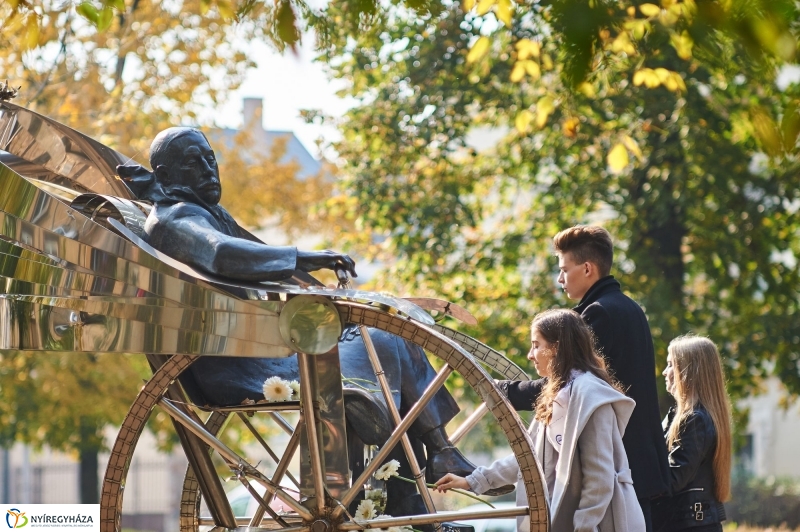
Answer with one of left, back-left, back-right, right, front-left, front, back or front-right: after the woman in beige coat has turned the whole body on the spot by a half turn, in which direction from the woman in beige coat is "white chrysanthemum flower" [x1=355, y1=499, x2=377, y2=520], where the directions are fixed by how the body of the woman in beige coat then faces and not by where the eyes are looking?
back

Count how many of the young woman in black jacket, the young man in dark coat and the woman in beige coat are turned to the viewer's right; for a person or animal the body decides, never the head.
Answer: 0

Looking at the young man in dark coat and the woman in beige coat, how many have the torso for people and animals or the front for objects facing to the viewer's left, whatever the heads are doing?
2

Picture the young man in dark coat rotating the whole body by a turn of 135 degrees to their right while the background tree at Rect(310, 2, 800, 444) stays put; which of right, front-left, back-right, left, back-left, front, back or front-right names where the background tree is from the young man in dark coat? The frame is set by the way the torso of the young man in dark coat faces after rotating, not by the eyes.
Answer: front-left

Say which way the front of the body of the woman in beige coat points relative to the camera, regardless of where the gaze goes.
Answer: to the viewer's left

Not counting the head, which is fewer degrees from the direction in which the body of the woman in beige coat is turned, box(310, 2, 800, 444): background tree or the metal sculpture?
the metal sculpture

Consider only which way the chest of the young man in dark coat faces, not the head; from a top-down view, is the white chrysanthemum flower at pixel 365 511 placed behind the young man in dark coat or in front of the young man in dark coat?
in front

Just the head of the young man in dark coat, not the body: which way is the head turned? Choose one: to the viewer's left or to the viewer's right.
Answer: to the viewer's left

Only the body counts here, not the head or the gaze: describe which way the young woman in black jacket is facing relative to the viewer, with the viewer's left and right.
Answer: facing to the left of the viewer

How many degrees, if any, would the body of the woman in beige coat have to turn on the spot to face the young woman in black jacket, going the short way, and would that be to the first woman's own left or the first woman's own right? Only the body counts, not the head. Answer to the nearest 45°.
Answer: approximately 135° to the first woman's own right

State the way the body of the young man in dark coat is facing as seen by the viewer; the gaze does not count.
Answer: to the viewer's left

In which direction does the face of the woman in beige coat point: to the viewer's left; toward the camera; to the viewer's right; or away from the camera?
to the viewer's left

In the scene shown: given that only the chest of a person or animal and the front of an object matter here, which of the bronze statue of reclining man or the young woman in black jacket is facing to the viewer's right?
the bronze statue of reclining man
